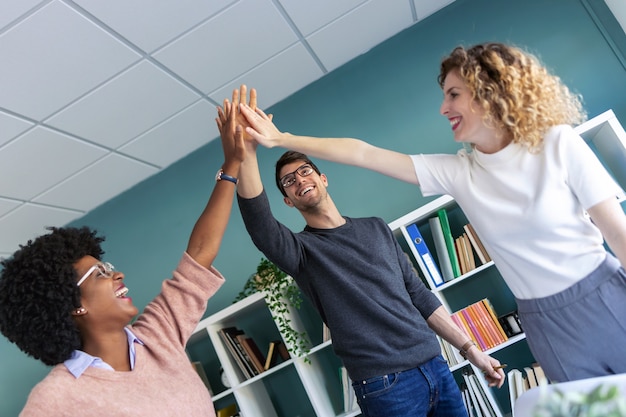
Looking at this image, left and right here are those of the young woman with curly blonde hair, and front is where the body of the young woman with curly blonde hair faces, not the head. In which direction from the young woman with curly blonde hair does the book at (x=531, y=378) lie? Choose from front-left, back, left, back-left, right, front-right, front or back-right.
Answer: back-right

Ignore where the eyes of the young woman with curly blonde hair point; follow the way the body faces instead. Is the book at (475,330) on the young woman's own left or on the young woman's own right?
on the young woman's own right

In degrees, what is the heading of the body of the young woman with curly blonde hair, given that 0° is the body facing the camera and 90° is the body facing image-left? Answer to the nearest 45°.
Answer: approximately 45°

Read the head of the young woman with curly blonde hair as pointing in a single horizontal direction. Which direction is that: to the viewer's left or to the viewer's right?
to the viewer's left

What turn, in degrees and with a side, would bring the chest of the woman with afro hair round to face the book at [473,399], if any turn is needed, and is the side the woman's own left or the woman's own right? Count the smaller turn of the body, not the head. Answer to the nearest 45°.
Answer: approximately 90° to the woman's own left

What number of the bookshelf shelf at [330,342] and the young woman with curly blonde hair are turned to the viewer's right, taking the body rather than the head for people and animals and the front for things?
0

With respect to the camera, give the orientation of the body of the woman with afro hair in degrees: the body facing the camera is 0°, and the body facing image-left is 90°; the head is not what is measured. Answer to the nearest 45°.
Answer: approximately 315°

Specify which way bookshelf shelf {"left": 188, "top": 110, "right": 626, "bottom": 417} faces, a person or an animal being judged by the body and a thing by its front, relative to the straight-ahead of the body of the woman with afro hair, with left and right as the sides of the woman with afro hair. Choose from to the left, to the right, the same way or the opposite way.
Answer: to the right
